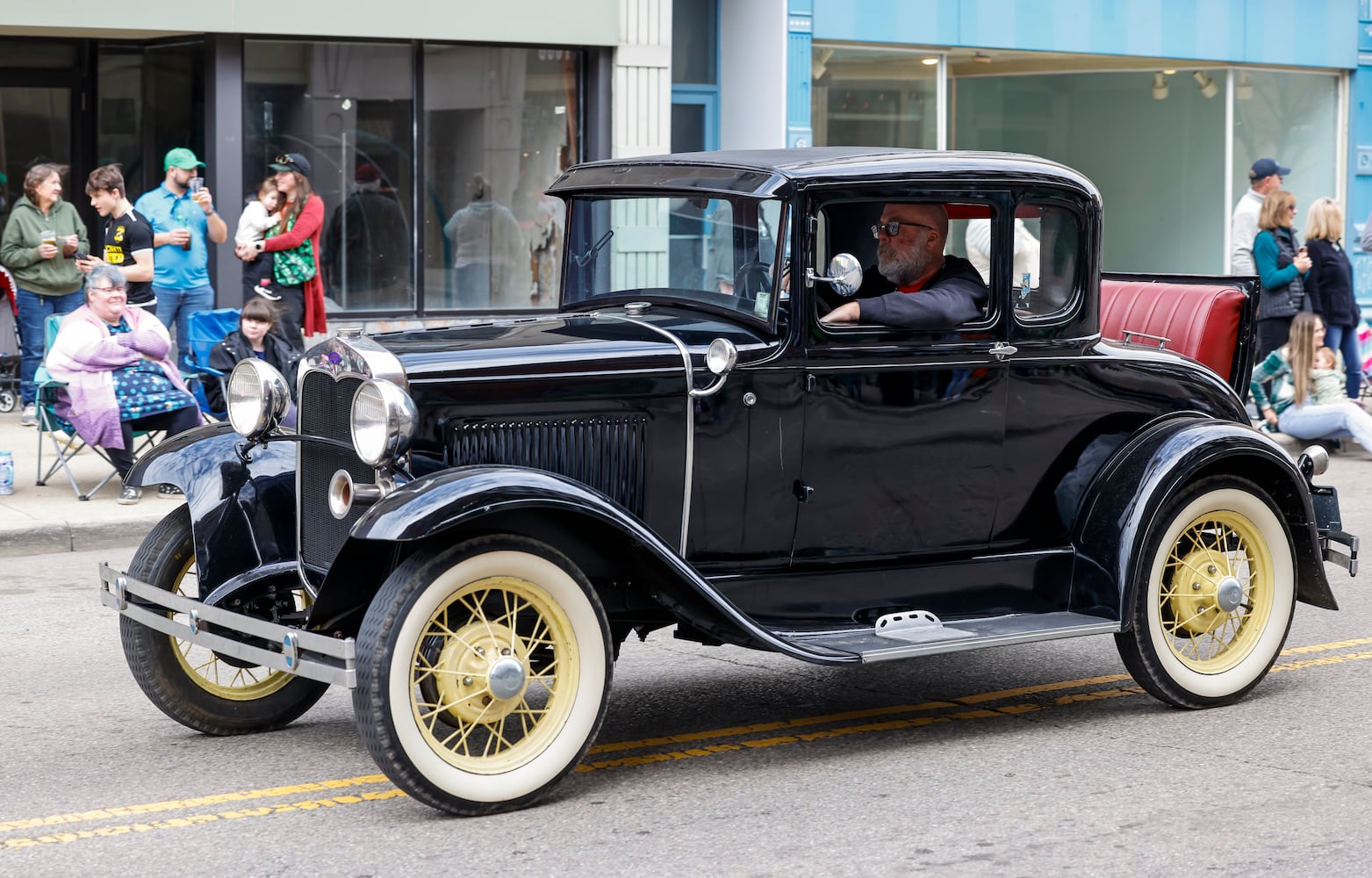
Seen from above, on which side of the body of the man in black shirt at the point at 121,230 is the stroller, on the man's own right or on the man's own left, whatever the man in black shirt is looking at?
on the man's own right

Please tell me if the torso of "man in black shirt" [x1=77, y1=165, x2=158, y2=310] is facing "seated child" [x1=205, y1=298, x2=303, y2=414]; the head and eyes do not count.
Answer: no

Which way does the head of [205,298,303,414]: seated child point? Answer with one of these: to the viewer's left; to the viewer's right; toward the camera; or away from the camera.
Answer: toward the camera

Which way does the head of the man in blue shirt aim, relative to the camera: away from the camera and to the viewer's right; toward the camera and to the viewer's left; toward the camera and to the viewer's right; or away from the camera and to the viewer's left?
toward the camera and to the viewer's right

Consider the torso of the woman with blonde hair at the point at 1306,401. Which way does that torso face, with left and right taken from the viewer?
facing to the right of the viewer

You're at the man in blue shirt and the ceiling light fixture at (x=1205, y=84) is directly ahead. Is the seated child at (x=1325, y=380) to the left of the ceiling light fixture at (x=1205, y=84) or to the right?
right

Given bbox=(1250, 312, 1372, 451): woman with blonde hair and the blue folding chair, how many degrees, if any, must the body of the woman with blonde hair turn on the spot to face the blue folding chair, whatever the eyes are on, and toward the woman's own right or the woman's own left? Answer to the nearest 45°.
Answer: approximately 135° to the woman's own right

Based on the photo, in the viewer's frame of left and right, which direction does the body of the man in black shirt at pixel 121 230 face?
facing the viewer and to the left of the viewer

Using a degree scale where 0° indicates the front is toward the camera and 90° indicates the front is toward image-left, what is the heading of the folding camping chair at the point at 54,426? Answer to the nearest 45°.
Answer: approximately 315°

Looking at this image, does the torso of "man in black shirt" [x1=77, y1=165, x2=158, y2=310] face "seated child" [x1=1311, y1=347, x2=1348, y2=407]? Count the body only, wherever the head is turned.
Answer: no

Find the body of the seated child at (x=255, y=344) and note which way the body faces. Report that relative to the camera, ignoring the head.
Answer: toward the camera

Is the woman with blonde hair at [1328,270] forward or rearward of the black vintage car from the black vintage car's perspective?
rearward
